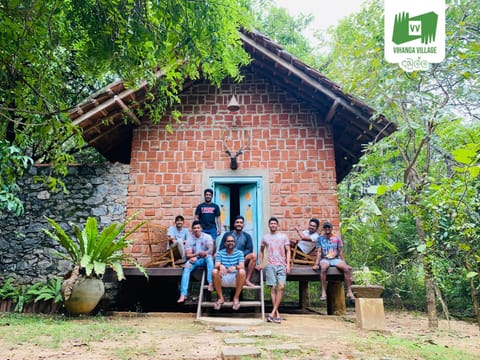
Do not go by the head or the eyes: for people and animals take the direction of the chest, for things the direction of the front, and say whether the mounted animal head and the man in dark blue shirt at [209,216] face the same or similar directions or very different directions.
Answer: same or similar directions

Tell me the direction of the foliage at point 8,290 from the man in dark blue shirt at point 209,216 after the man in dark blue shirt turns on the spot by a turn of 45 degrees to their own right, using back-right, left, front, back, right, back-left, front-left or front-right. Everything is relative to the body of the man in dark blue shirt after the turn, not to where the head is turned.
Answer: front-right

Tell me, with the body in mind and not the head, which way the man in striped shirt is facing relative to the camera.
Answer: toward the camera

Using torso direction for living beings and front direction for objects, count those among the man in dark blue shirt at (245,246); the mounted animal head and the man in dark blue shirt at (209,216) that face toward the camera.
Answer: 3

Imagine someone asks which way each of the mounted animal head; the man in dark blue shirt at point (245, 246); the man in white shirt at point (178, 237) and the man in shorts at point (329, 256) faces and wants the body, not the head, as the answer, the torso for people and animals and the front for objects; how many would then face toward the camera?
4

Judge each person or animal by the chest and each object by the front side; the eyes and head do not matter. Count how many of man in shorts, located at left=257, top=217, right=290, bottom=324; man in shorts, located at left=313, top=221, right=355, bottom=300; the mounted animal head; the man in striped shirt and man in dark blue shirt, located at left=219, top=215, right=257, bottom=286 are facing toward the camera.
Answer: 5

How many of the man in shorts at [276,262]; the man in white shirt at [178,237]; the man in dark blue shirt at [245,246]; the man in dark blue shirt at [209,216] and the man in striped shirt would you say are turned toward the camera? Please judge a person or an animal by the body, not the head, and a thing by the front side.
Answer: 5

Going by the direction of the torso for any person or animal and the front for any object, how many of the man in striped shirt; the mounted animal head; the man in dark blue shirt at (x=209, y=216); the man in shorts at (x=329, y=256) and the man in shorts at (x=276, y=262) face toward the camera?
5

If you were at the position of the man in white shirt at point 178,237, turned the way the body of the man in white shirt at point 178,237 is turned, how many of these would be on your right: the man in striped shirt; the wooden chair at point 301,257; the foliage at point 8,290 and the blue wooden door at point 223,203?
1

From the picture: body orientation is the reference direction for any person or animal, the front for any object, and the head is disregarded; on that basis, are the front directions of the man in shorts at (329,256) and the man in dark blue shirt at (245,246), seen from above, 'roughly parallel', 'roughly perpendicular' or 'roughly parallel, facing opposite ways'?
roughly parallel

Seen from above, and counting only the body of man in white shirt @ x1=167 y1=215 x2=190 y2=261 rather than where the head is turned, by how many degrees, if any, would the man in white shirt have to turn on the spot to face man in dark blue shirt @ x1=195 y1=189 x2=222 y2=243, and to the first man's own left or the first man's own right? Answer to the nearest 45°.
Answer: approximately 90° to the first man's own left

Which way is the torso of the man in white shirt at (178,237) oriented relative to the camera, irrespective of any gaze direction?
toward the camera

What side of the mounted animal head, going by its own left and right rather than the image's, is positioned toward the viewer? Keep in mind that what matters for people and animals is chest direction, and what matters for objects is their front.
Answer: front

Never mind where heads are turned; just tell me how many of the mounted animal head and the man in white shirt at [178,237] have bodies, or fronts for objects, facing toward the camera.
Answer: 2

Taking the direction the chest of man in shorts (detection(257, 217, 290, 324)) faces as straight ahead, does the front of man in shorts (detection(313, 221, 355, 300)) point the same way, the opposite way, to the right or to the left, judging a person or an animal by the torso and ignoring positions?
the same way

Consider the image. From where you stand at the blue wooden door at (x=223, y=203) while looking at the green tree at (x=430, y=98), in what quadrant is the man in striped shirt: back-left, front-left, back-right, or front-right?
front-right

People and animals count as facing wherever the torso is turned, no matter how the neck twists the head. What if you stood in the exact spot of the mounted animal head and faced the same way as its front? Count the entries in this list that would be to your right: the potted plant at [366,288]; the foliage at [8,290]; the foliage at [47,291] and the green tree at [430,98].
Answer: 2

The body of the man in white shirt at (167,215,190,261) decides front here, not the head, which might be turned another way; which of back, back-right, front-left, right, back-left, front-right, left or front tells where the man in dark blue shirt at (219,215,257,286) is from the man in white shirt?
front-left
